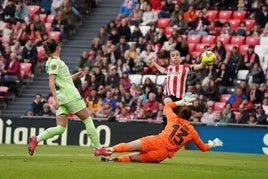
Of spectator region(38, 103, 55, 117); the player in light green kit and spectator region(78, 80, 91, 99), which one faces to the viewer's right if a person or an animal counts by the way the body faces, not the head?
the player in light green kit

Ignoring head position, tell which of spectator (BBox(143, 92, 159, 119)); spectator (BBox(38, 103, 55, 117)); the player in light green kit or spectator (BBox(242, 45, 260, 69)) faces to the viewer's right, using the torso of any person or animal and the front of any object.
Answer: the player in light green kit

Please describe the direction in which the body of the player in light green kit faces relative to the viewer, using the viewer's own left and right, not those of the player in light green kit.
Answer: facing to the right of the viewer

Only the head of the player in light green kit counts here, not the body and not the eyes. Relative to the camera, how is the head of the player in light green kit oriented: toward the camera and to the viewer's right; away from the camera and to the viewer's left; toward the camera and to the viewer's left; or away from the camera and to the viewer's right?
away from the camera and to the viewer's right

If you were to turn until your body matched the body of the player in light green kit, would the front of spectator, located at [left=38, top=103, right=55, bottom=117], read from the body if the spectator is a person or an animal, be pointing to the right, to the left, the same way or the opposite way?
to the right

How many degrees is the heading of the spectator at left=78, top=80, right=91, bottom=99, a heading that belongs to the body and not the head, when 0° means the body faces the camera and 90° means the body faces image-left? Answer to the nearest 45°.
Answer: approximately 0°

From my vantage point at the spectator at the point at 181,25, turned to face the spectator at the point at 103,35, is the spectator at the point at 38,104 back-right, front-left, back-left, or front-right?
front-left

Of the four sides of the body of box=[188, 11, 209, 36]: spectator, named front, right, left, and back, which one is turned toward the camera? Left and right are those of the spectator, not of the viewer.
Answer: front

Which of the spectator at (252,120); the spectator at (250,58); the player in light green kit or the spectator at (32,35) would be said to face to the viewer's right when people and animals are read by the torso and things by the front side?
the player in light green kit

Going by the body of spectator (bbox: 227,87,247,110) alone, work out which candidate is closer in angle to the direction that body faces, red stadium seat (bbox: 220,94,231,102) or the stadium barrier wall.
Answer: the stadium barrier wall

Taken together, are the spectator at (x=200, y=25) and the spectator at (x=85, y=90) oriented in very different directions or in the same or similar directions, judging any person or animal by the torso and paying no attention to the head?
same or similar directions

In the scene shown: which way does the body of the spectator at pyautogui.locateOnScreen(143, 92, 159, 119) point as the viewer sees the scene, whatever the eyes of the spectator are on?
toward the camera

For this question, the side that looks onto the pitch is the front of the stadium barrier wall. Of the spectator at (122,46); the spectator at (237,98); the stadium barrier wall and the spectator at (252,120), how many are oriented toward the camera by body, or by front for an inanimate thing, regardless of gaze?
4

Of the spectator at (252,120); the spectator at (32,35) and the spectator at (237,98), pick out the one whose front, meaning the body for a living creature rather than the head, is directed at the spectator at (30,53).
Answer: the spectator at (32,35)

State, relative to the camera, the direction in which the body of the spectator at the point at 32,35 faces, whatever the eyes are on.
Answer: toward the camera

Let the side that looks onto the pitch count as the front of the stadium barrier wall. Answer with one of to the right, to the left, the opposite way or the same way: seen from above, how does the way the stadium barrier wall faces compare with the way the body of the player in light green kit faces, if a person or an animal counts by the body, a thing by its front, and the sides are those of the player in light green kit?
to the right
